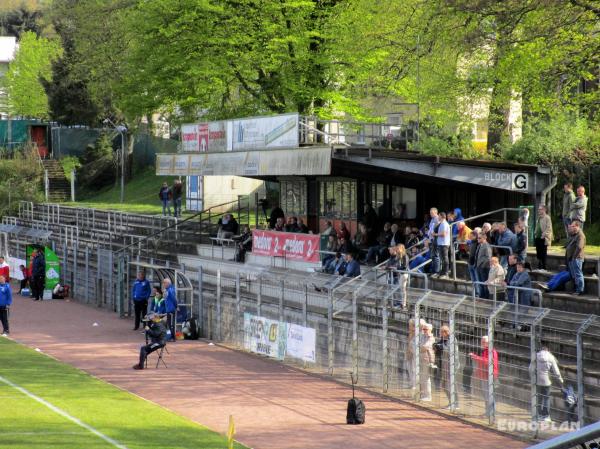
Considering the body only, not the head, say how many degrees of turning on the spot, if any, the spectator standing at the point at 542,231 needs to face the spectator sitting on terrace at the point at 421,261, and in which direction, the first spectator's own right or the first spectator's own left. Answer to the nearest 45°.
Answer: approximately 90° to the first spectator's own right

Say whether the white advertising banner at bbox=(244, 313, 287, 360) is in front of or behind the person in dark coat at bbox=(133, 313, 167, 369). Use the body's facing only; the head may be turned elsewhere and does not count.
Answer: behind

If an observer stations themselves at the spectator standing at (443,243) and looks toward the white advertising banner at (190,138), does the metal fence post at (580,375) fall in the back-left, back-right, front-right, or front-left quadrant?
back-left

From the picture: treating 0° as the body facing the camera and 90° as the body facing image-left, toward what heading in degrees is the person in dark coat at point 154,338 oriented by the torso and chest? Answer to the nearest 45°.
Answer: approximately 90°

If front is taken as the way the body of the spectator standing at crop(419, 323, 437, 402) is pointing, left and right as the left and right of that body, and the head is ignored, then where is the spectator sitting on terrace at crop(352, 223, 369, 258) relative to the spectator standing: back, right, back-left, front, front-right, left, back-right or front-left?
back-right

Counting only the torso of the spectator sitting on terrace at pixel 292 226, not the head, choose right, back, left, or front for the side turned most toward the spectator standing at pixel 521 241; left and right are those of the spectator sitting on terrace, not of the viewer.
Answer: left

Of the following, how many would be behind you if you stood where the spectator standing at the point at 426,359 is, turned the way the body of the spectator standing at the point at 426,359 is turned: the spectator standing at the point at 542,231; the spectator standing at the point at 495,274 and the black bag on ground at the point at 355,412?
2

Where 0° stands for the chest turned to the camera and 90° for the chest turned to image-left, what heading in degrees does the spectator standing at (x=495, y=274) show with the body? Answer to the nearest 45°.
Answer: approximately 45°
